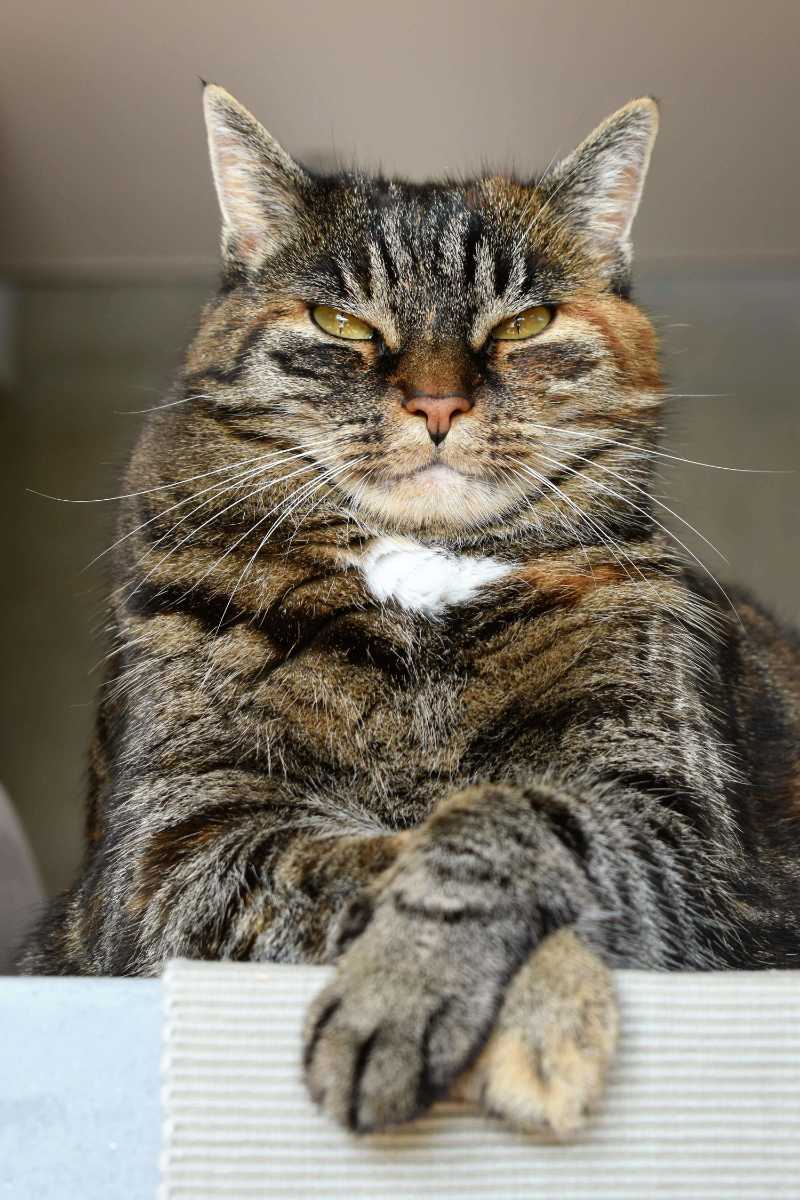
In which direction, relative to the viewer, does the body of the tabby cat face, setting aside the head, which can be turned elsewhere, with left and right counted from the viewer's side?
facing the viewer
